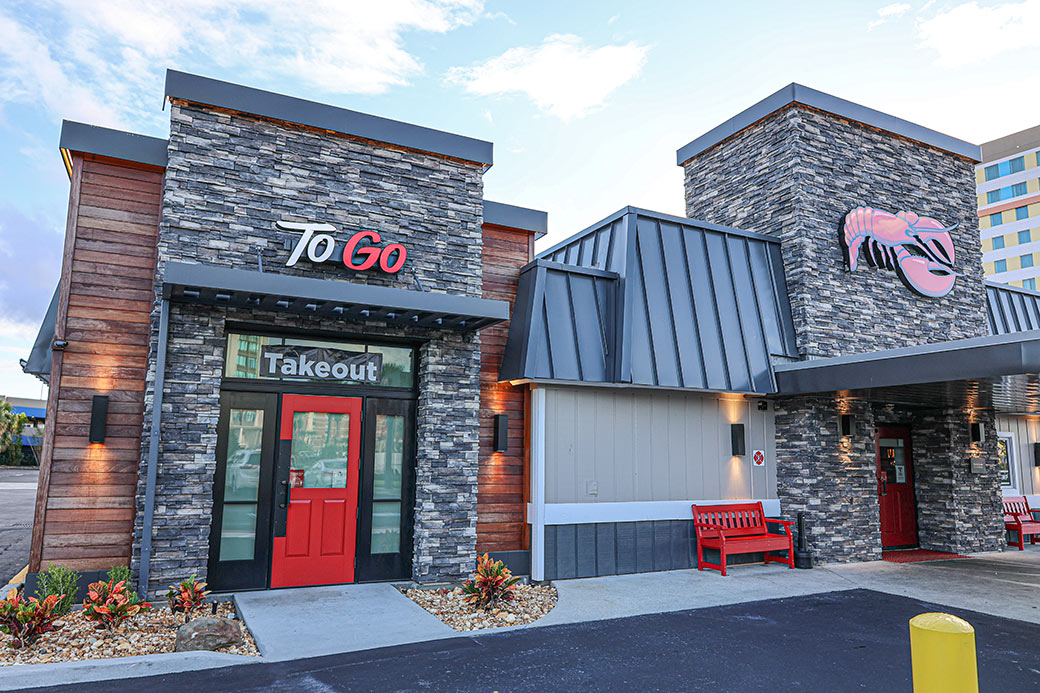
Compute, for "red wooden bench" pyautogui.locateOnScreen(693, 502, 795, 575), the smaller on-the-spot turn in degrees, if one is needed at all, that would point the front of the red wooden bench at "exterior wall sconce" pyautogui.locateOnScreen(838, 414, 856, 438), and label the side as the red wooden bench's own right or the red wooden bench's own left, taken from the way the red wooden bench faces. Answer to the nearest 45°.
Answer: approximately 90° to the red wooden bench's own left

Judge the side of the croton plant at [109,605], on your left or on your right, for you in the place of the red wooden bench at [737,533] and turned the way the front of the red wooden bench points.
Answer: on your right

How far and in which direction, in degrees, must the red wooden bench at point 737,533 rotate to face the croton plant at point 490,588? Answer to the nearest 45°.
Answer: approximately 90° to its right

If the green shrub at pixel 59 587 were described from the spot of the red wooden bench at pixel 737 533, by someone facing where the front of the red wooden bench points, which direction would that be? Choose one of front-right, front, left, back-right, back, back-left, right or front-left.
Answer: right

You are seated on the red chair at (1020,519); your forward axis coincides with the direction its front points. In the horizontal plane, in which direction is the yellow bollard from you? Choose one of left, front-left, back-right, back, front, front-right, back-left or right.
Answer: front-right

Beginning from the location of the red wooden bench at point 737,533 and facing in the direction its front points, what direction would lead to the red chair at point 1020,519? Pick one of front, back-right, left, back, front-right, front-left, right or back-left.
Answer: left

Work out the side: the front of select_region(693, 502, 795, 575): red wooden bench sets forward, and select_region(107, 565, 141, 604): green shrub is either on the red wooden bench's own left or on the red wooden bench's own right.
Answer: on the red wooden bench's own right

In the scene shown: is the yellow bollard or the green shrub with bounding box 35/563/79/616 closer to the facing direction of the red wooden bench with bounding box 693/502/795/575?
the yellow bollard

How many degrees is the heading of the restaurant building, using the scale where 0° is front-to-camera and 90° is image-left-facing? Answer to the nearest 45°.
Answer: approximately 315°

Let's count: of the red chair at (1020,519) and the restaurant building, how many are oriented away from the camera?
0

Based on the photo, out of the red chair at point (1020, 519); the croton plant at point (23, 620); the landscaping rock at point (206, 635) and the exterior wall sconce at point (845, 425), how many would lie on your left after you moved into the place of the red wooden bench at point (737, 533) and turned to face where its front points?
2
